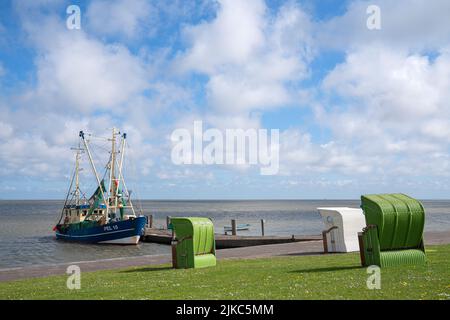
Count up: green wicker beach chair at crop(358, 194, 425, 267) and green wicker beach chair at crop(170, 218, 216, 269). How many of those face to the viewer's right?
0

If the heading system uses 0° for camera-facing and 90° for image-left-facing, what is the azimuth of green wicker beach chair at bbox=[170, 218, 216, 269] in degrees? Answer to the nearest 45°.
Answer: approximately 135°
